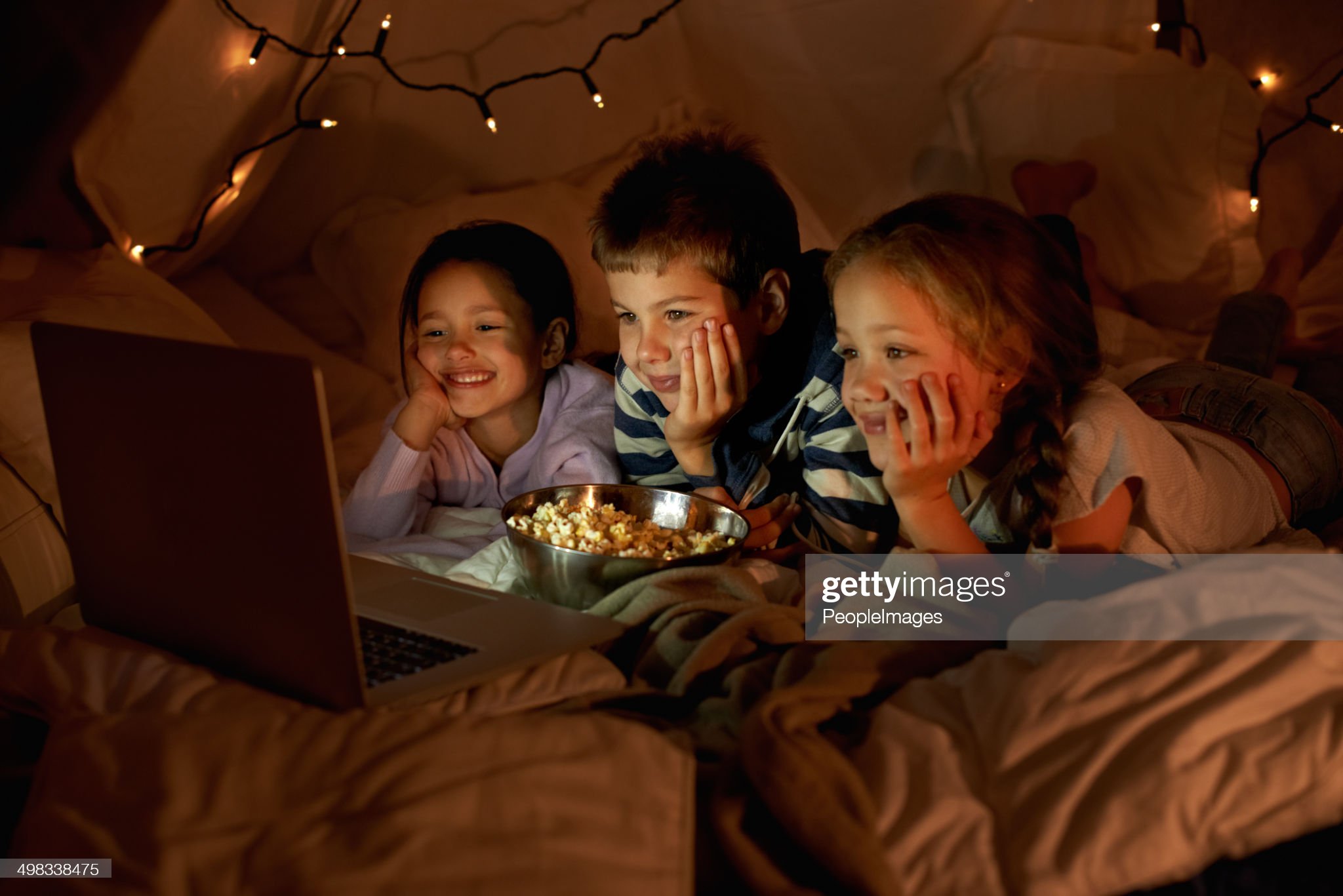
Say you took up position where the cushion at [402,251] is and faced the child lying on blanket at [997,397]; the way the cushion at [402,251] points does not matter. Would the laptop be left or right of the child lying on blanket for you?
right

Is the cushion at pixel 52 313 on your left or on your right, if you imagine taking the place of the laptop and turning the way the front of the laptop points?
on your left

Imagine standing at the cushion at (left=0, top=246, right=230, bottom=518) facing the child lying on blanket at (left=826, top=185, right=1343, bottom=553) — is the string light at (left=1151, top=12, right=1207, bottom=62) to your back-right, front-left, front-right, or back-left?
front-left

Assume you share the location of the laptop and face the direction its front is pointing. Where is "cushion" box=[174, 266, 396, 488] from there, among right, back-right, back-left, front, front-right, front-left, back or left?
front-left

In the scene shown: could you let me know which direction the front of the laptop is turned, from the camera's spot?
facing away from the viewer and to the right of the viewer

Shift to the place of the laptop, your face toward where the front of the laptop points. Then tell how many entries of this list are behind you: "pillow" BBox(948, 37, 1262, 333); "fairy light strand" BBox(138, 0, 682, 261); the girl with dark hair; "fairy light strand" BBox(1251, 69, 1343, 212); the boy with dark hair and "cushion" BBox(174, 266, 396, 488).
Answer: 0

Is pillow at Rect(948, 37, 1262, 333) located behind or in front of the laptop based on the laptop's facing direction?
in front

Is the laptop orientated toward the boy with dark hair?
yes

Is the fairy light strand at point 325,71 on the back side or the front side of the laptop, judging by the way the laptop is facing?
on the front side

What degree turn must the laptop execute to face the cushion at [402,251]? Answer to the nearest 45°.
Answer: approximately 45° to its left

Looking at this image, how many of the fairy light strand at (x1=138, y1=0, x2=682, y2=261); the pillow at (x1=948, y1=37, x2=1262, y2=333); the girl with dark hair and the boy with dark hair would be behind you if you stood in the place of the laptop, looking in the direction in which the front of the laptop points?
0
